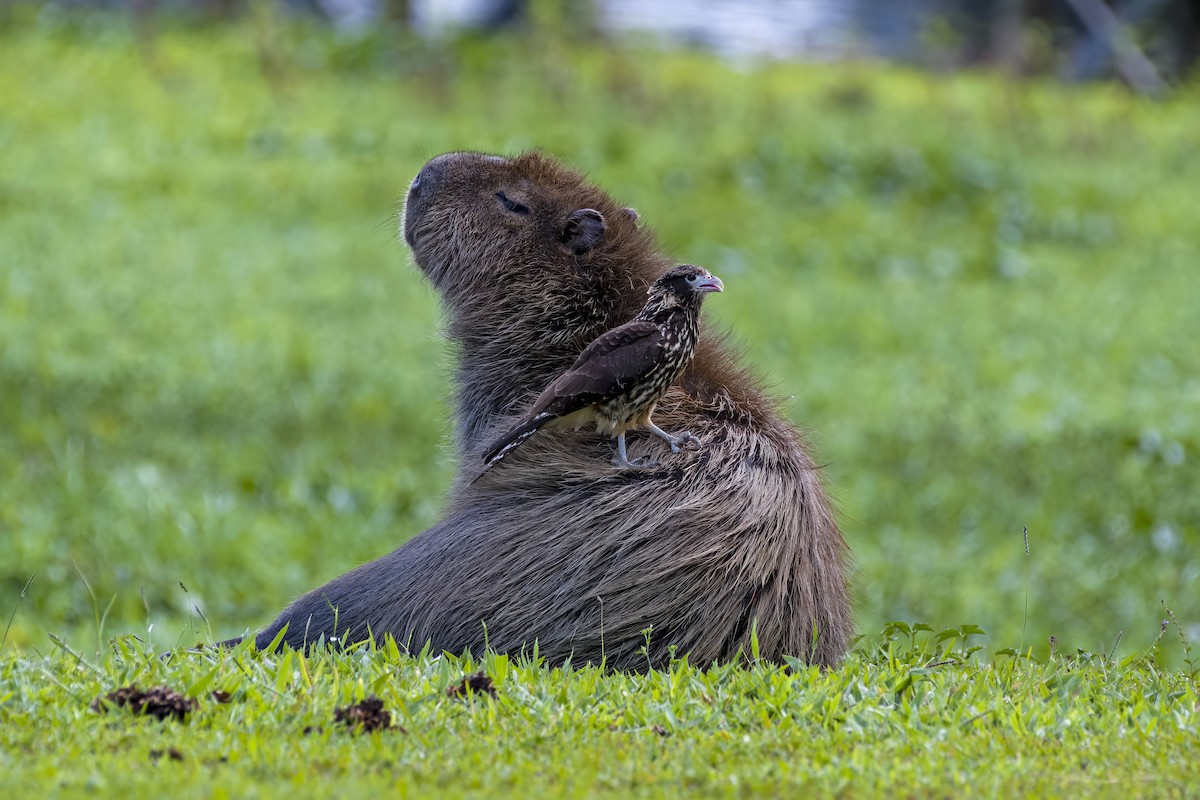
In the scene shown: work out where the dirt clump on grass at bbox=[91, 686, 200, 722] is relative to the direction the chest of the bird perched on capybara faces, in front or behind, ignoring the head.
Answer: behind

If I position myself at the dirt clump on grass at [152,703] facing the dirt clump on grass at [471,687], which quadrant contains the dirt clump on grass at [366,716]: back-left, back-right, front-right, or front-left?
front-right

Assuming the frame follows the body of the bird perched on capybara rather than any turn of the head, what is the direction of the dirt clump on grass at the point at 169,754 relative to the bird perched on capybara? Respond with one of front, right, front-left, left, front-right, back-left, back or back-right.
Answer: back-right

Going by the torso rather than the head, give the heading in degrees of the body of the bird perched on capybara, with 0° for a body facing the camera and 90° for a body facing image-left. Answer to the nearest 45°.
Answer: approximately 270°

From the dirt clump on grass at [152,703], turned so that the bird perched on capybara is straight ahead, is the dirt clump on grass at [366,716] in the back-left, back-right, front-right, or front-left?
front-right

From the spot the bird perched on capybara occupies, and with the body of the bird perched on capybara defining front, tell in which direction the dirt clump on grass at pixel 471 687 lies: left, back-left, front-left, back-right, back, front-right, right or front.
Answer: back-right

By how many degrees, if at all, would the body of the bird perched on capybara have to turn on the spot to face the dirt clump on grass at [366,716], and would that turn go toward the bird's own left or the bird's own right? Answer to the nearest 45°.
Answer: approximately 135° to the bird's own right

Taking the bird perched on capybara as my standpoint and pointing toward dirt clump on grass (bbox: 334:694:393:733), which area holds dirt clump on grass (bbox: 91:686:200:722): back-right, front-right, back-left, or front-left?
front-right
